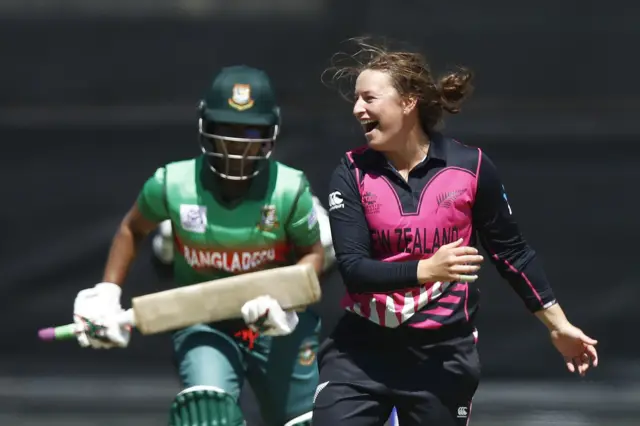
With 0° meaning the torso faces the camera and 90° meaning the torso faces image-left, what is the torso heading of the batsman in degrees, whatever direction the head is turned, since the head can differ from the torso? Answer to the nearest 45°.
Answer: approximately 0°
